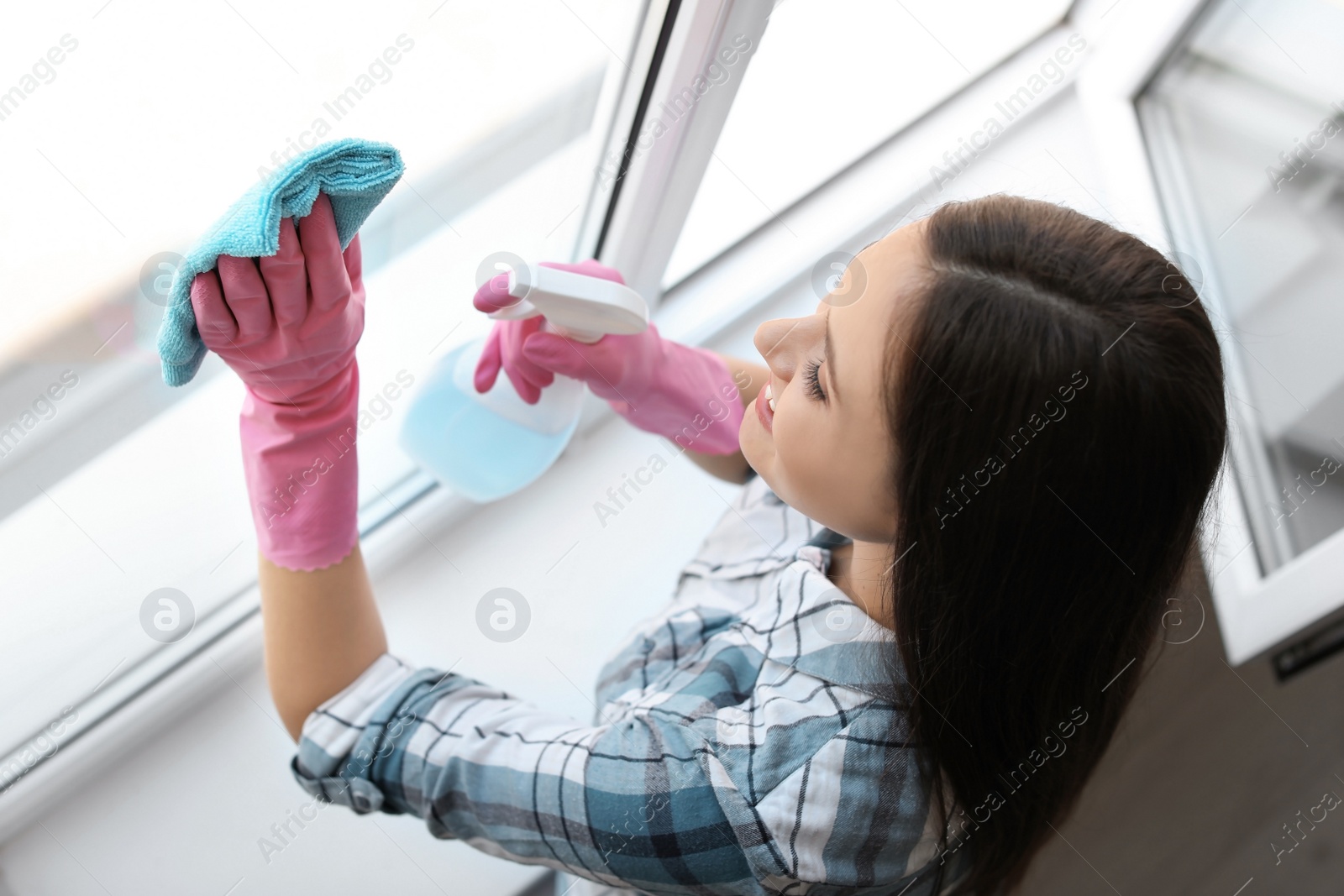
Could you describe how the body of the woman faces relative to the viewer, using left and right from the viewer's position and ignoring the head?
facing to the left of the viewer

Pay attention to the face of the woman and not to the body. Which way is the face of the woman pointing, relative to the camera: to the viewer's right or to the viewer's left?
to the viewer's left

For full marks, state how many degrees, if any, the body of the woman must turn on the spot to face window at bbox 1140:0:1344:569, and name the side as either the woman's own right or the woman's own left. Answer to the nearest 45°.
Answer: approximately 135° to the woman's own right
